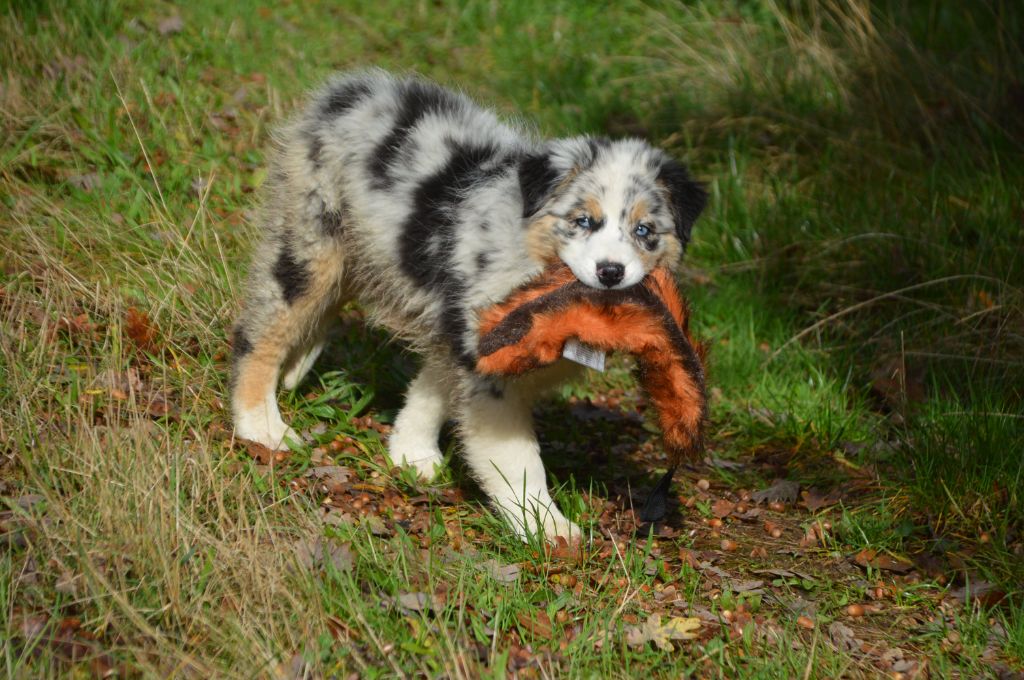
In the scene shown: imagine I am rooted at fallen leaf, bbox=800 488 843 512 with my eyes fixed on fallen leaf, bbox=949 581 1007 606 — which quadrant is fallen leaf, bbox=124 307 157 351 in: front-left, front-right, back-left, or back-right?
back-right

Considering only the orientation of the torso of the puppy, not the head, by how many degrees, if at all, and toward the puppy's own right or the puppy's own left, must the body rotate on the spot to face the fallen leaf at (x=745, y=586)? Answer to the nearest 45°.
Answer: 0° — it already faces it

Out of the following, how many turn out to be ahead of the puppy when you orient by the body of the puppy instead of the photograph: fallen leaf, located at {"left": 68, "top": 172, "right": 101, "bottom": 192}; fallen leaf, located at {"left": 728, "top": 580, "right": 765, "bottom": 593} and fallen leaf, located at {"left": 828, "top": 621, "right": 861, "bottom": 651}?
2

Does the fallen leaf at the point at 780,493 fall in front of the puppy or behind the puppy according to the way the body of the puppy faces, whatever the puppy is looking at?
in front

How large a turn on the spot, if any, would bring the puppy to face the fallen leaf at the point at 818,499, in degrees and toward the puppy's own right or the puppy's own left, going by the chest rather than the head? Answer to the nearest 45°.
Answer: approximately 45° to the puppy's own left

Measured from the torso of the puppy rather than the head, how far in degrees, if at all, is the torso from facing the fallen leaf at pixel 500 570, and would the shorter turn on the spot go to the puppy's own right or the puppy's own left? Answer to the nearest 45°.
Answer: approximately 45° to the puppy's own right

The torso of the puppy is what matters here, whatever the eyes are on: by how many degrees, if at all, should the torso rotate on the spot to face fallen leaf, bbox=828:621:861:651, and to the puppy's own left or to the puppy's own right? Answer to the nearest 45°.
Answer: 0° — it already faces it

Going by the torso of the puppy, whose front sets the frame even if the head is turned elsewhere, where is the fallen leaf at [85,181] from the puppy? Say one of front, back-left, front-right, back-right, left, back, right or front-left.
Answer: back

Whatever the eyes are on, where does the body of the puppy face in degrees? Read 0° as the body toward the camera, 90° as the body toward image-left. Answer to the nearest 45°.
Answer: approximately 315°
